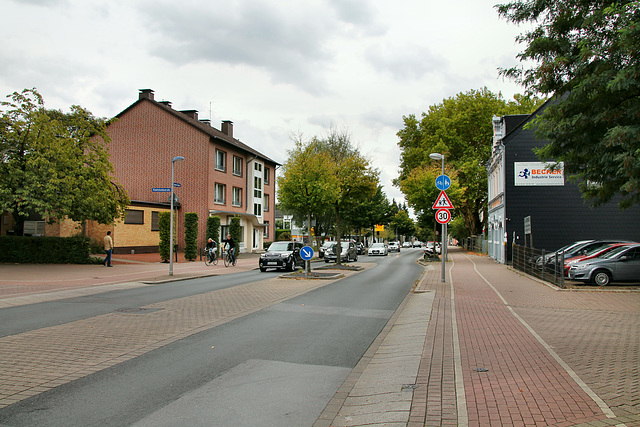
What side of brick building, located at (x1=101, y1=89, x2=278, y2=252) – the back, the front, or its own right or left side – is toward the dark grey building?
front

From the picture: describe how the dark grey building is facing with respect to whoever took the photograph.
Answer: facing to the left of the viewer

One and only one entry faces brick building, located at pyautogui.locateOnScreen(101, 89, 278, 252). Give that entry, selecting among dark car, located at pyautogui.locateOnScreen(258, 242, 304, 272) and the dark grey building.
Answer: the dark grey building

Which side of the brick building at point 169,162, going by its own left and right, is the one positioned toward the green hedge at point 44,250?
right

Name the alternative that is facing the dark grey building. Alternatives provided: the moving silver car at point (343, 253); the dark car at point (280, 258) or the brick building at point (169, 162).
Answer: the brick building

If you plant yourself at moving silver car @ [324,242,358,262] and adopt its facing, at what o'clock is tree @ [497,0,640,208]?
The tree is roughly at 10 o'clock from the moving silver car.

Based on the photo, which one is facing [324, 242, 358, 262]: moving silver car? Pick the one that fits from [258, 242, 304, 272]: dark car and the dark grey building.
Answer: the dark grey building

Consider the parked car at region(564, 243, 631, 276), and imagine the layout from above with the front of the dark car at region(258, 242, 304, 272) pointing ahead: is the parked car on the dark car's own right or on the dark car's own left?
on the dark car's own left

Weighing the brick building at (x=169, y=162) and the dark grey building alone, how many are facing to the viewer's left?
1

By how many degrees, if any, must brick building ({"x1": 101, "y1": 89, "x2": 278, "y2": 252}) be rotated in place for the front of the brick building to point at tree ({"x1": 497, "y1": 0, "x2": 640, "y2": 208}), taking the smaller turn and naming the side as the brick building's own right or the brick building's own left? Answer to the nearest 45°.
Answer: approximately 45° to the brick building's own right

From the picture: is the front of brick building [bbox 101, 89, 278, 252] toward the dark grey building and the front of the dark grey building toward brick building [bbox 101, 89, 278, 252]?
yes

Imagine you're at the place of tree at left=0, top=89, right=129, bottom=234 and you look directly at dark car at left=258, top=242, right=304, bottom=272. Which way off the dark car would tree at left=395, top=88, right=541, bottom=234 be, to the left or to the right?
left
